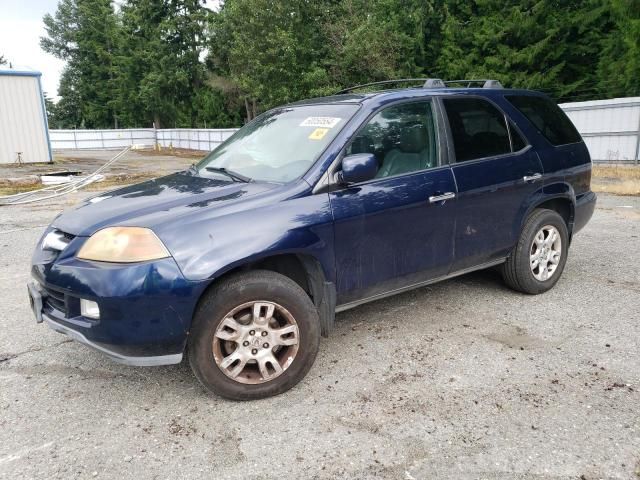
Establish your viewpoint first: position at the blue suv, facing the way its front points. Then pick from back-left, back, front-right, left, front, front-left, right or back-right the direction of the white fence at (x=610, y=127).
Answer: back

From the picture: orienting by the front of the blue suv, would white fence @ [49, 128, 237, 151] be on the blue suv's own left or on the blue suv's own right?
on the blue suv's own right

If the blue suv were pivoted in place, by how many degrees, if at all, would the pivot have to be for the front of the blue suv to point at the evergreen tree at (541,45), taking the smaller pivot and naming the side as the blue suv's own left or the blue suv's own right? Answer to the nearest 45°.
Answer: approximately 180°

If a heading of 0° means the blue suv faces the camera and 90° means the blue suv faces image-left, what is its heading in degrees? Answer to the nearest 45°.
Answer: approximately 45°

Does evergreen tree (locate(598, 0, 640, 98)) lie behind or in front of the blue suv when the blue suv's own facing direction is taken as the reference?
behind

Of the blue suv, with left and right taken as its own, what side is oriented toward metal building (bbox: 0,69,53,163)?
right
